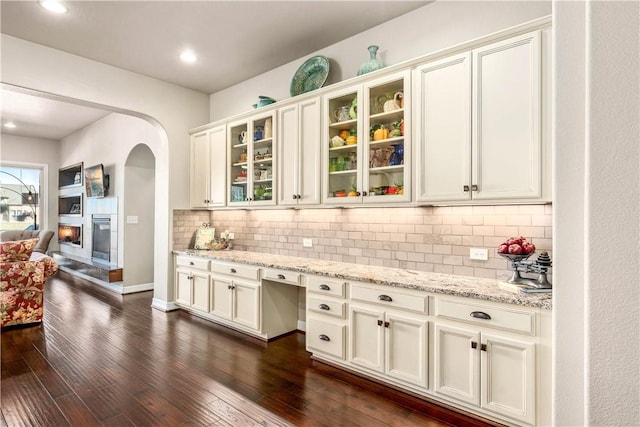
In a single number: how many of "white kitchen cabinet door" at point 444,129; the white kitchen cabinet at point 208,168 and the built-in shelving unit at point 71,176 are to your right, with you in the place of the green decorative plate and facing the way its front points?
2

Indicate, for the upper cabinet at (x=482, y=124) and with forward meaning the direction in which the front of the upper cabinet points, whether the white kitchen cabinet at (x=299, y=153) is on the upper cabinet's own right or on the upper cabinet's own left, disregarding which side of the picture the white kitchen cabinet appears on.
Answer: on the upper cabinet's own right

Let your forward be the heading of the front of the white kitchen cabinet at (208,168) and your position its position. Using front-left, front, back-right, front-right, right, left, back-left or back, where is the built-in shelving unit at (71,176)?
right

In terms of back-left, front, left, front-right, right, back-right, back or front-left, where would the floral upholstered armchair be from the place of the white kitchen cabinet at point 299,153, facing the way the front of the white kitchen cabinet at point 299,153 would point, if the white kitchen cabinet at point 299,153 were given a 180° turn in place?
back-left

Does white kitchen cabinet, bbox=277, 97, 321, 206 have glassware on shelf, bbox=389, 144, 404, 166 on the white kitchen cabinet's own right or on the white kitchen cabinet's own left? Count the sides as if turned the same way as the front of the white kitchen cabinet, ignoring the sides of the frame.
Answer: on the white kitchen cabinet's own left

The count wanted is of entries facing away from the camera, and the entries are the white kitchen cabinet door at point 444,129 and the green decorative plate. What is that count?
0

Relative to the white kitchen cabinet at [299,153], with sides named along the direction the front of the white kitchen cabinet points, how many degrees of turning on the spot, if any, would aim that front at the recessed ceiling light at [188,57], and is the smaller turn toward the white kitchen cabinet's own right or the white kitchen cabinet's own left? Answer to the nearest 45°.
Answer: approximately 45° to the white kitchen cabinet's own right

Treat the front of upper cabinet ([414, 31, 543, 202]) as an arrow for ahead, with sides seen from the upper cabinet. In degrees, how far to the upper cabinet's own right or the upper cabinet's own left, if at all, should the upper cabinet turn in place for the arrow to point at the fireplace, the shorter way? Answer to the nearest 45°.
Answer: approximately 45° to the upper cabinet's own right

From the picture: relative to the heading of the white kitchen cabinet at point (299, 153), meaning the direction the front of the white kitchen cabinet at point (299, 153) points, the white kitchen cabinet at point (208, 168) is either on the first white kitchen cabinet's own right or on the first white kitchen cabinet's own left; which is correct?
on the first white kitchen cabinet's own right
